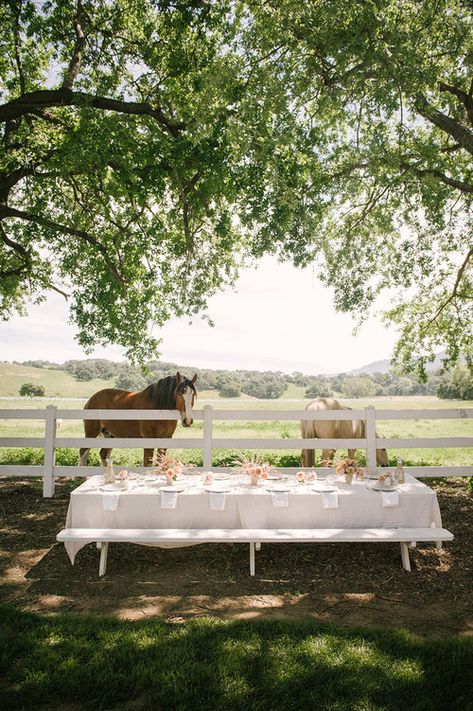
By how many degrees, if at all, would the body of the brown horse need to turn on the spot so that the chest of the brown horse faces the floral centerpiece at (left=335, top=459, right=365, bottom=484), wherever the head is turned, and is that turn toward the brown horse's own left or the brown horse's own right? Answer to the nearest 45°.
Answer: approximately 45° to the brown horse's own right

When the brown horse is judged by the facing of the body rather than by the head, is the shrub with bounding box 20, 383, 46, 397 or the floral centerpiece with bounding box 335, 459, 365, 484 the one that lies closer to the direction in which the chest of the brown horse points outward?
the floral centerpiece

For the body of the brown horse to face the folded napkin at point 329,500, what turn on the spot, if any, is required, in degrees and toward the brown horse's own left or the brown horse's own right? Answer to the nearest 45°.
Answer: approximately 45° to the brown horse's own right

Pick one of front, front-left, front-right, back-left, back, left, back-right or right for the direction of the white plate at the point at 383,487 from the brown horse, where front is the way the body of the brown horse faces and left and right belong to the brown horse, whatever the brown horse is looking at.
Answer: front-right

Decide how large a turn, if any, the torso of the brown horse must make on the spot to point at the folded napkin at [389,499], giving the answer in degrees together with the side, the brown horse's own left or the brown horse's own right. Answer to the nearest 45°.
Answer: approximately 45° to the brown horse's own right

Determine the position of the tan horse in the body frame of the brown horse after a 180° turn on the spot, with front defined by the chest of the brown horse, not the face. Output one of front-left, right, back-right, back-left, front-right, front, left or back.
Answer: back

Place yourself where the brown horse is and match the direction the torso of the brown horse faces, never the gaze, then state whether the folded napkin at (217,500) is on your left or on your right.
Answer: on your right

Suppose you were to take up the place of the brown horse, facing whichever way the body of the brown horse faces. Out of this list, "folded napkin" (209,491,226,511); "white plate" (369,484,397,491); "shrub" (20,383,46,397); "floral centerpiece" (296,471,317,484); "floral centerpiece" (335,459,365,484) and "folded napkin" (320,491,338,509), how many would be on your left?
1

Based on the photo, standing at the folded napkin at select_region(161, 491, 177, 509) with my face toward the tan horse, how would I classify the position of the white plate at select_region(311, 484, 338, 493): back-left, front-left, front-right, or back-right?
front-right

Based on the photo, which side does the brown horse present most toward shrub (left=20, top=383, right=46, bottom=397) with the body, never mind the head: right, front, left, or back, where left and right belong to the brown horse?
left

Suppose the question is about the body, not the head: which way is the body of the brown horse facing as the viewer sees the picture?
to the viewer's right

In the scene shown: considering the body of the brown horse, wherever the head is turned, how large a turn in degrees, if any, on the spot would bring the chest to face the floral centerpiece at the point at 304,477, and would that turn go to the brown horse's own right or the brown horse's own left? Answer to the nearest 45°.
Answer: approximately 45° to the brown horse's own right

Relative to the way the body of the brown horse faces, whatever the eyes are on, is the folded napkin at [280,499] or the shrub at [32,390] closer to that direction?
the folded napkin

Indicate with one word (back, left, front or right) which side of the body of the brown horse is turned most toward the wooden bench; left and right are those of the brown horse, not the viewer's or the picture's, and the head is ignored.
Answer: right

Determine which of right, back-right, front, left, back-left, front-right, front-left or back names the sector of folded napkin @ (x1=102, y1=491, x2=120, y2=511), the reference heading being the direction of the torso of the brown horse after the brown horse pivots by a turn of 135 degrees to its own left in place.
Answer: back-left
